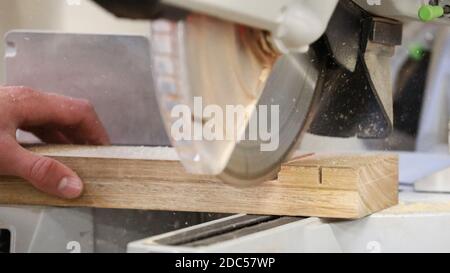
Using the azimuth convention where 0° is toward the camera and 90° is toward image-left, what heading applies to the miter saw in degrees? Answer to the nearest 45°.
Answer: approximately 45°
